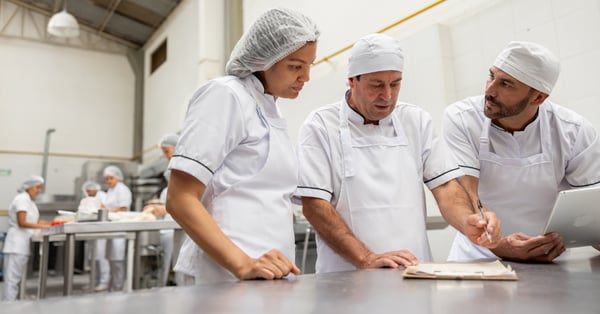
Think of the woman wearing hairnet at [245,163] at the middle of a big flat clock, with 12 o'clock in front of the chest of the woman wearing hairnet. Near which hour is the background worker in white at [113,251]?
The background worker in white is roughly at 7 o'clock from the woman wearing hairnet.

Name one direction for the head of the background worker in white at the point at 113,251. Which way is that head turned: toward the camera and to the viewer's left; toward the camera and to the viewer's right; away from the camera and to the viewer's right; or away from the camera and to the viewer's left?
toward the camera and to the viewer's left

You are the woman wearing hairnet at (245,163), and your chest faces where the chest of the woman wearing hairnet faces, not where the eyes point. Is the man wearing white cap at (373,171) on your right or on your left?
on your left

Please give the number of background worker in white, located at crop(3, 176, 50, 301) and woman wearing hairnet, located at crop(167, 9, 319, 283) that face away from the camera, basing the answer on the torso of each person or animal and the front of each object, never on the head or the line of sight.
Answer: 0

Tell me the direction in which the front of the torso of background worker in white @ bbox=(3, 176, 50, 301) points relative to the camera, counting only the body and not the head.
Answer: to the viewer's right

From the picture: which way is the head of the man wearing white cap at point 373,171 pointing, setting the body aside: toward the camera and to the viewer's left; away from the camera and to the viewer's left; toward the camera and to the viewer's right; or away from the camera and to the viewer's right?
toward the camera and to the viewer's right

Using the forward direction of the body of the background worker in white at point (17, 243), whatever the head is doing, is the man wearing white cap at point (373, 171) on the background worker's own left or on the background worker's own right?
on the background worker's own right

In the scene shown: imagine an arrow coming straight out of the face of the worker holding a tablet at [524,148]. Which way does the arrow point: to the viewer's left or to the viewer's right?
to the viewer's left

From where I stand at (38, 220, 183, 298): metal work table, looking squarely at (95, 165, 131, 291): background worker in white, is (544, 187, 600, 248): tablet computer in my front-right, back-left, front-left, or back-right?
back-right

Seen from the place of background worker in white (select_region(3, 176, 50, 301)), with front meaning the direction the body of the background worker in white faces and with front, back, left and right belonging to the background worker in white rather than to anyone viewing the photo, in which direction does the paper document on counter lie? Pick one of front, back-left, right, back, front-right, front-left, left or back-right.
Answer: right

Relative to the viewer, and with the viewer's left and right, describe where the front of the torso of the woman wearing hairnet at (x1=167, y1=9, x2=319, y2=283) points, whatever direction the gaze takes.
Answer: facing the viewer and to the right of the viewer
